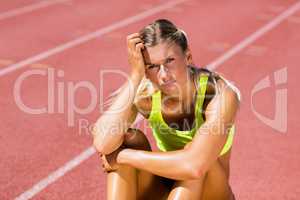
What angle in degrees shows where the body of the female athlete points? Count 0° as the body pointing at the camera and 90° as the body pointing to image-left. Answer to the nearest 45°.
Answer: approximately 45°
